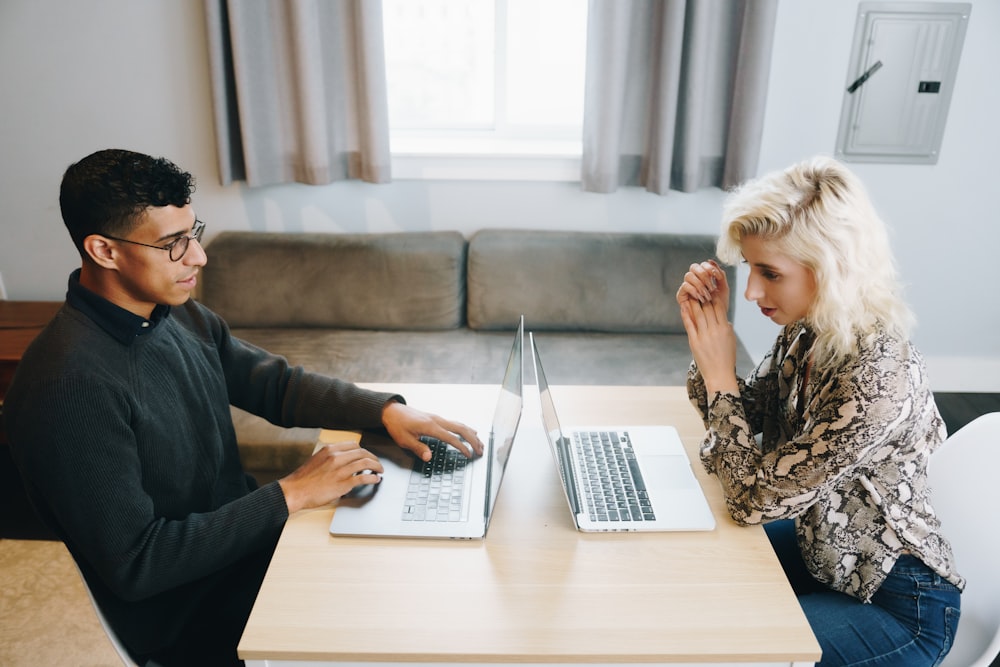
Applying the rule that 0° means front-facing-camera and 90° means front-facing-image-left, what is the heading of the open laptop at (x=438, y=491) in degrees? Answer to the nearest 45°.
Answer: approximately 90°

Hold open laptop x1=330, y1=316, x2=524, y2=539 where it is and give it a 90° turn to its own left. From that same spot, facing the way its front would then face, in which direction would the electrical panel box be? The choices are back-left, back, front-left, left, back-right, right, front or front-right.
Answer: back-left

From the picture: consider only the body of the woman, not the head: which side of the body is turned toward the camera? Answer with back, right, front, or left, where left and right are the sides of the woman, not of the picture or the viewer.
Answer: left

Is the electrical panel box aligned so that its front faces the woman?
yes

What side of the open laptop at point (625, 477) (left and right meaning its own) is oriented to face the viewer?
right

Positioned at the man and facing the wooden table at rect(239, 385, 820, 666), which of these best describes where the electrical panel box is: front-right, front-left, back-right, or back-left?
front-left

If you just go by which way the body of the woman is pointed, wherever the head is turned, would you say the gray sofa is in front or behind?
in front

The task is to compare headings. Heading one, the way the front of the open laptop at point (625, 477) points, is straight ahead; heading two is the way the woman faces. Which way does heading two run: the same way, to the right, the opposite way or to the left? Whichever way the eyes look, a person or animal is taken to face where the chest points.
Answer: the opposite way

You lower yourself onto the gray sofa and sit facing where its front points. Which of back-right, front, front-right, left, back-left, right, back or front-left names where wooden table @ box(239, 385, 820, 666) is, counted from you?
front

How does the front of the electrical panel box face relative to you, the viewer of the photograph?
facing the viewer

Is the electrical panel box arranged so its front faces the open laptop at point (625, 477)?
yes

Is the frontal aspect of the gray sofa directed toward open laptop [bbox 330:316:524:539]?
yes

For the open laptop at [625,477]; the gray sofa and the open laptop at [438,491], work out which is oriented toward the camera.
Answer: the gray sofa

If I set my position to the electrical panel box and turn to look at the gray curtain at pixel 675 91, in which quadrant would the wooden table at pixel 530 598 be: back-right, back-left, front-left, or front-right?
front-left

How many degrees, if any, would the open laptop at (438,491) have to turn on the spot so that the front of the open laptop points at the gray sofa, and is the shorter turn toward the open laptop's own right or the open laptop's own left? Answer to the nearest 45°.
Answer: approximately 90° to the open laptop's own right
